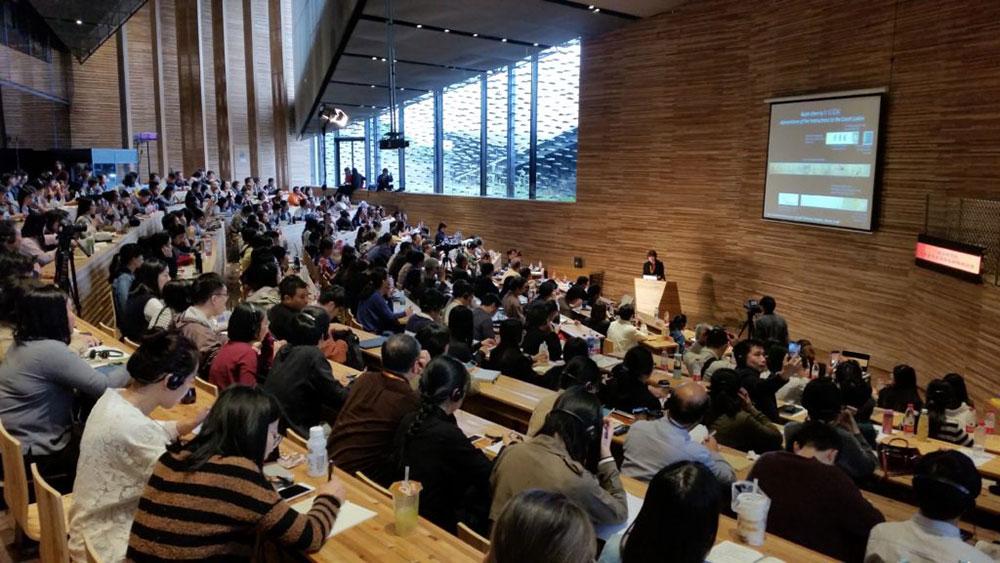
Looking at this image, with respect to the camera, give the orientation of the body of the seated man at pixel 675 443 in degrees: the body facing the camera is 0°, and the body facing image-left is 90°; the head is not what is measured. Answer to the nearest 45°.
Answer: approximately 225°

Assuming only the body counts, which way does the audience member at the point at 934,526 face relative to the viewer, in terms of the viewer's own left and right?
facing away from the viewer

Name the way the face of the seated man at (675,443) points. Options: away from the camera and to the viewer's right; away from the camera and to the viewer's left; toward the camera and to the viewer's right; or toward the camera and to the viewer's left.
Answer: away from the camera and to the viewer's right

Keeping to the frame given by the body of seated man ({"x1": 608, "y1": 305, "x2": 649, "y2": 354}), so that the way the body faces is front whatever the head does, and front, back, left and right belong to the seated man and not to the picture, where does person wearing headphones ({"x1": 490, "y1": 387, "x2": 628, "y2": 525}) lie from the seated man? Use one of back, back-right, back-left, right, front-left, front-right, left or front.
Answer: back-right

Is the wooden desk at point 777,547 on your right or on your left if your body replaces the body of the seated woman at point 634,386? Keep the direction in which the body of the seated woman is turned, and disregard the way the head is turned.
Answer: on your right

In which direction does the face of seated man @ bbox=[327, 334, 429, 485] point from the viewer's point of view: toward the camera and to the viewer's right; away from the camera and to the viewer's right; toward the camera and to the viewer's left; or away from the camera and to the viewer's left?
away from the camera and to the viewer's right

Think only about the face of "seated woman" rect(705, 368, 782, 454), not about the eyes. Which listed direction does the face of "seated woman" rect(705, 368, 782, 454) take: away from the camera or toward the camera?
away from the camera

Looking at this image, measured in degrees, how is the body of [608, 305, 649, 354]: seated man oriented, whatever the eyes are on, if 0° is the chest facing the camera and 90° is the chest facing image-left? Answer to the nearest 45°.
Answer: approximately 225°

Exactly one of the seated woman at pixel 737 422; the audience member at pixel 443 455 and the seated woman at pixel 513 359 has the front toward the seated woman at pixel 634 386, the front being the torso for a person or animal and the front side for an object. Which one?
the audience member

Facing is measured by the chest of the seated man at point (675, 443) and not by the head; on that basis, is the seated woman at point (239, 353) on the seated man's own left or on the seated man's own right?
on the seated man's own left

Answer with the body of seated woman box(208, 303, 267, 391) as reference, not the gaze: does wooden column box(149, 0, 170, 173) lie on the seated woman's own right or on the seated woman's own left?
on the seated woman's own left

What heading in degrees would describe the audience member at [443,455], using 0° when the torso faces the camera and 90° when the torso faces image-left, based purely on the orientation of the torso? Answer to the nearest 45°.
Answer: approximately 225°
